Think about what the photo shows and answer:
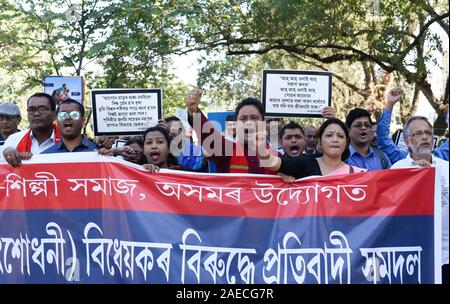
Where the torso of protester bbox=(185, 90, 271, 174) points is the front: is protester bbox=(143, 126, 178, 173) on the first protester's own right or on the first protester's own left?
on the first protester's own right

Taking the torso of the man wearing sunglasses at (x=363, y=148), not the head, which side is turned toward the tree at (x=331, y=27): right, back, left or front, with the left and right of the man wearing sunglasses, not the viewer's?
back

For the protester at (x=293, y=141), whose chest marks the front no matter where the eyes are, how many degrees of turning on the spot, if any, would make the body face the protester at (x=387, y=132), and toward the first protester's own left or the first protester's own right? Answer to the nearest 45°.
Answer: approximately 90° to the first protester's own left

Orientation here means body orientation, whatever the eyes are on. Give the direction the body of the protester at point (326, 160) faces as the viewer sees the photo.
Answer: toward the camera

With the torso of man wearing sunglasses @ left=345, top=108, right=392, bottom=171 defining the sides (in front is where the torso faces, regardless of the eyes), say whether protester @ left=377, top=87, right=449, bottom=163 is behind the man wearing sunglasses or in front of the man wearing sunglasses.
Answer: behind

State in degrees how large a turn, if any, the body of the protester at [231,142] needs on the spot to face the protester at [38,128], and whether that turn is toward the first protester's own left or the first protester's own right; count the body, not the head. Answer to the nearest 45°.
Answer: approximately 90° to the first protester's own right

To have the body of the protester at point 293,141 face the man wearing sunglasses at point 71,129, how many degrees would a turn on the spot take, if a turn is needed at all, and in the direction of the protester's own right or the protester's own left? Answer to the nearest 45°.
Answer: approximately 45° to the protester's own right

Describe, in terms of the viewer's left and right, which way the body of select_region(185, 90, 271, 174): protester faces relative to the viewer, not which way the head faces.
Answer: facing the viewer

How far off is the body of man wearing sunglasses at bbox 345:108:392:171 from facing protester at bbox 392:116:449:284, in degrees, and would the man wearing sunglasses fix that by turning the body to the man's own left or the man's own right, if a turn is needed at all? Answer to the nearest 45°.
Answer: approximately 45° to the man's own left

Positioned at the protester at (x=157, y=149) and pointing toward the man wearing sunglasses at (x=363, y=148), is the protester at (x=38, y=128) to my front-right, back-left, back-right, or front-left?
back-left

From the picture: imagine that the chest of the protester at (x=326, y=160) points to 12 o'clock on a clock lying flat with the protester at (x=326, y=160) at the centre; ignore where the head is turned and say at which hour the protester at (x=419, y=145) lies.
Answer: the protester at (x=419, y=145) is roughly at 8 o'clock from the protester at (x=326, y=160).
